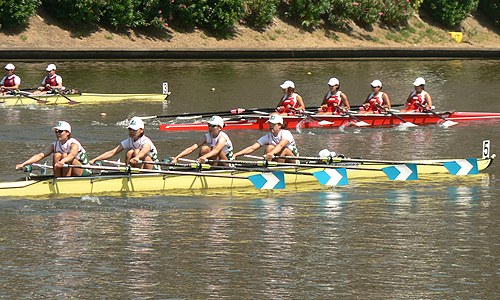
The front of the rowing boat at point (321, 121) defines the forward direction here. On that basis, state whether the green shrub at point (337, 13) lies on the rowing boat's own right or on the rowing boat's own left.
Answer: on the rowing boat's own left

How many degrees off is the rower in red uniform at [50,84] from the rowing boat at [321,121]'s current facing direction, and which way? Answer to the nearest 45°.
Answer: approximately 180°

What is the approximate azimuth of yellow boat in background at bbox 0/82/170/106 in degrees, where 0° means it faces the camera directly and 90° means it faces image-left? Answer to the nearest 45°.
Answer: approximately 270°

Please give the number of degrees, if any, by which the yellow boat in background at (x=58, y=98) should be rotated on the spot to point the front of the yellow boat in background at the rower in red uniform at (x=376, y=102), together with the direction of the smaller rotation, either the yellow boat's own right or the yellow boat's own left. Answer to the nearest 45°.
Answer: approximately 45° to the yellow boat's own right

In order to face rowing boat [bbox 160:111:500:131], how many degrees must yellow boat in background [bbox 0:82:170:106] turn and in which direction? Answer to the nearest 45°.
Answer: approximately 45° to its right

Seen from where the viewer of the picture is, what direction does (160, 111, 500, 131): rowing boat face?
facing to the right of the viewer

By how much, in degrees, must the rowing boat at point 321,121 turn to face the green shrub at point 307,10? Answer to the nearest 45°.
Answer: approximately 90° to its left

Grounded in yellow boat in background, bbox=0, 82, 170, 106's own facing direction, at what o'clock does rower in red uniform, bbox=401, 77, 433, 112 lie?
The rower in red uniform is roughly at 1 o'clock from the yellow boat in background.

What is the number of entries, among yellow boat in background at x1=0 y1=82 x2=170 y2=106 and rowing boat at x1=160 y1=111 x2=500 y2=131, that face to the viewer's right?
2
